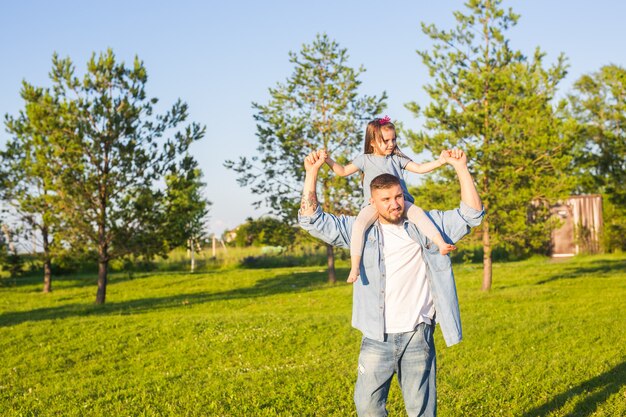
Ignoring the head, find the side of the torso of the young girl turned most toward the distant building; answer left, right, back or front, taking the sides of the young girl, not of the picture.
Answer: back

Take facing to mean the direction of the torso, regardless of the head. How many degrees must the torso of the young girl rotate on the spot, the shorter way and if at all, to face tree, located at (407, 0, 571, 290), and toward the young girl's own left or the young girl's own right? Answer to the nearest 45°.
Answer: approximately 180°

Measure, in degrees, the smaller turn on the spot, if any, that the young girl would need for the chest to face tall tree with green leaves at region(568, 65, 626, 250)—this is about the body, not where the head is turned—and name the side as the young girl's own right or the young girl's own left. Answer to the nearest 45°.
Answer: approximately 180°

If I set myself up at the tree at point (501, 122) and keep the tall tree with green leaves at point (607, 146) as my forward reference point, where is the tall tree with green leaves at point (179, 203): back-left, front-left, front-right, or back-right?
back-left

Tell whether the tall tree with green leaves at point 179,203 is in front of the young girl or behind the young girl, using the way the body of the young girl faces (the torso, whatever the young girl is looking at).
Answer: behind

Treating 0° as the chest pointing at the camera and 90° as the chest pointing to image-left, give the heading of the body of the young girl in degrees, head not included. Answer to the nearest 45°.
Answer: approximately 0°

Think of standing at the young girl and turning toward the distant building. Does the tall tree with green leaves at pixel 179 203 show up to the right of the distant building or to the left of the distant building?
left
